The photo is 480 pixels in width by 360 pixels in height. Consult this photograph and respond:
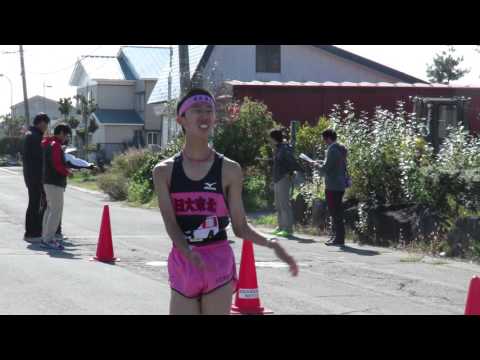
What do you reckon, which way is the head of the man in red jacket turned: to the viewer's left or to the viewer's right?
to the viewer's right

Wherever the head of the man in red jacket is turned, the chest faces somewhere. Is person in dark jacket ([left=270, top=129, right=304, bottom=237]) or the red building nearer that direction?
the person in dark jacket

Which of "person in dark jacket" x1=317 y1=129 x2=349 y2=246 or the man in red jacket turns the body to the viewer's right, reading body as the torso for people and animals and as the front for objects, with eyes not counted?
the man in red jacket

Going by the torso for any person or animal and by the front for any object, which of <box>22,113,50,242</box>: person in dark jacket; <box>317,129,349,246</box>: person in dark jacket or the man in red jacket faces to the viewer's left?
<box>317,129,349,246</box>: person in dark jacket

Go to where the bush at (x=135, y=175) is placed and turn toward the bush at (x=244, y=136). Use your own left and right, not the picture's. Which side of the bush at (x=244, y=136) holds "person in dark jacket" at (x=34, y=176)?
right

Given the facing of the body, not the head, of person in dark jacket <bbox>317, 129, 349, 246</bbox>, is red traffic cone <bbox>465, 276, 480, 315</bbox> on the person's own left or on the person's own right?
on the person's own left

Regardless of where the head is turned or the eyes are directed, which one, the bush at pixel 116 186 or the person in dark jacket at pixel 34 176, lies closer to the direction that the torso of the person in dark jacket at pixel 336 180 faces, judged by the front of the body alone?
the person in dark jacket

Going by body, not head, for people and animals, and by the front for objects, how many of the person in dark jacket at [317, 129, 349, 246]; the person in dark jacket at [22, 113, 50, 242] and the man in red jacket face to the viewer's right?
2

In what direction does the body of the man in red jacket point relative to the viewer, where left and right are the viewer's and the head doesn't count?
facing to the right of the viewer

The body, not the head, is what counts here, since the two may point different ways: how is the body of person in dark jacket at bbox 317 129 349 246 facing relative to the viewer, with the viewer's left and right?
facing to the left of the viewer

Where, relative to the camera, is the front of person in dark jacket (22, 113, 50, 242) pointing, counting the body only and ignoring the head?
to the viewer's right

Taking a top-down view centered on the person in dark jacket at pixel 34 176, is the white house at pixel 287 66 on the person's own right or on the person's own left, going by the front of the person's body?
on the person's own left

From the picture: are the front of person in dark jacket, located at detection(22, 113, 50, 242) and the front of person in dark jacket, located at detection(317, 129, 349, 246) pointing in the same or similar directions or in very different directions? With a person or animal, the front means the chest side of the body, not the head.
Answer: very different directions
